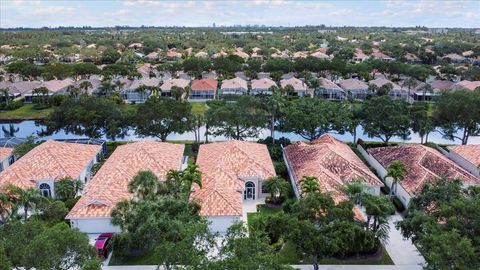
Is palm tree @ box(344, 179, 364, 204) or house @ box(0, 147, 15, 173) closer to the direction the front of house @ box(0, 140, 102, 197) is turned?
the palm tree

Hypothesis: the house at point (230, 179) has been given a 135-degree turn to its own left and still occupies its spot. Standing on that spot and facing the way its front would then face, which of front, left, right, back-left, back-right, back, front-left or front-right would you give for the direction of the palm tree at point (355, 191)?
right

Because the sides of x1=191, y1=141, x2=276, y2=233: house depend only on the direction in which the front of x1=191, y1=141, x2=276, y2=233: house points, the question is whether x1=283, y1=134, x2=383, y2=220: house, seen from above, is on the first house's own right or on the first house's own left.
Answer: on the first house's own left

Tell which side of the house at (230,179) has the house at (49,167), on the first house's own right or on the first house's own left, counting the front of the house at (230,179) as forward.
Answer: on the first house's own right

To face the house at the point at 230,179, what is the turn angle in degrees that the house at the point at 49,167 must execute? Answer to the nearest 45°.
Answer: approximately 45° to its left

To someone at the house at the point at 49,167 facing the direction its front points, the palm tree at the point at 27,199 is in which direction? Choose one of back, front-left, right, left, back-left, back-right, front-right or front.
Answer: front

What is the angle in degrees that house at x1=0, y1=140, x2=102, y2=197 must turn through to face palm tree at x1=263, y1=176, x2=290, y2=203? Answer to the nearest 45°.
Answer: approximately 45° to its left

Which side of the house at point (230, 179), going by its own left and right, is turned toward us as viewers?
front

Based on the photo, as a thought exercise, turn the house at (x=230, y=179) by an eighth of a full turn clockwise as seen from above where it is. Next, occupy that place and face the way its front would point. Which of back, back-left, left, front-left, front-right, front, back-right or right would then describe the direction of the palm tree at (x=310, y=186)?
left

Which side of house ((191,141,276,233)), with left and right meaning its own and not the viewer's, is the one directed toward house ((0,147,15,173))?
right

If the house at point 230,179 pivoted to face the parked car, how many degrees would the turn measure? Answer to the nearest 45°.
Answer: approximately 45° to its right

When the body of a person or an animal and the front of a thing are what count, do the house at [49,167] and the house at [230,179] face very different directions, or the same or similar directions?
same or similar directions

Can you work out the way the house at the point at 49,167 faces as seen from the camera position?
facing the viewer

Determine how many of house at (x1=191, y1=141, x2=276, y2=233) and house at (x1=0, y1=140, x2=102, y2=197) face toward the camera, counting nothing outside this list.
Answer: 2

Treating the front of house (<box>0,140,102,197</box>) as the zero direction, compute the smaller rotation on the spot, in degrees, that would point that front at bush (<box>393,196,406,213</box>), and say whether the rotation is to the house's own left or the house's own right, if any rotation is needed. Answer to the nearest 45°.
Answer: approximately 45° to the house's own left
